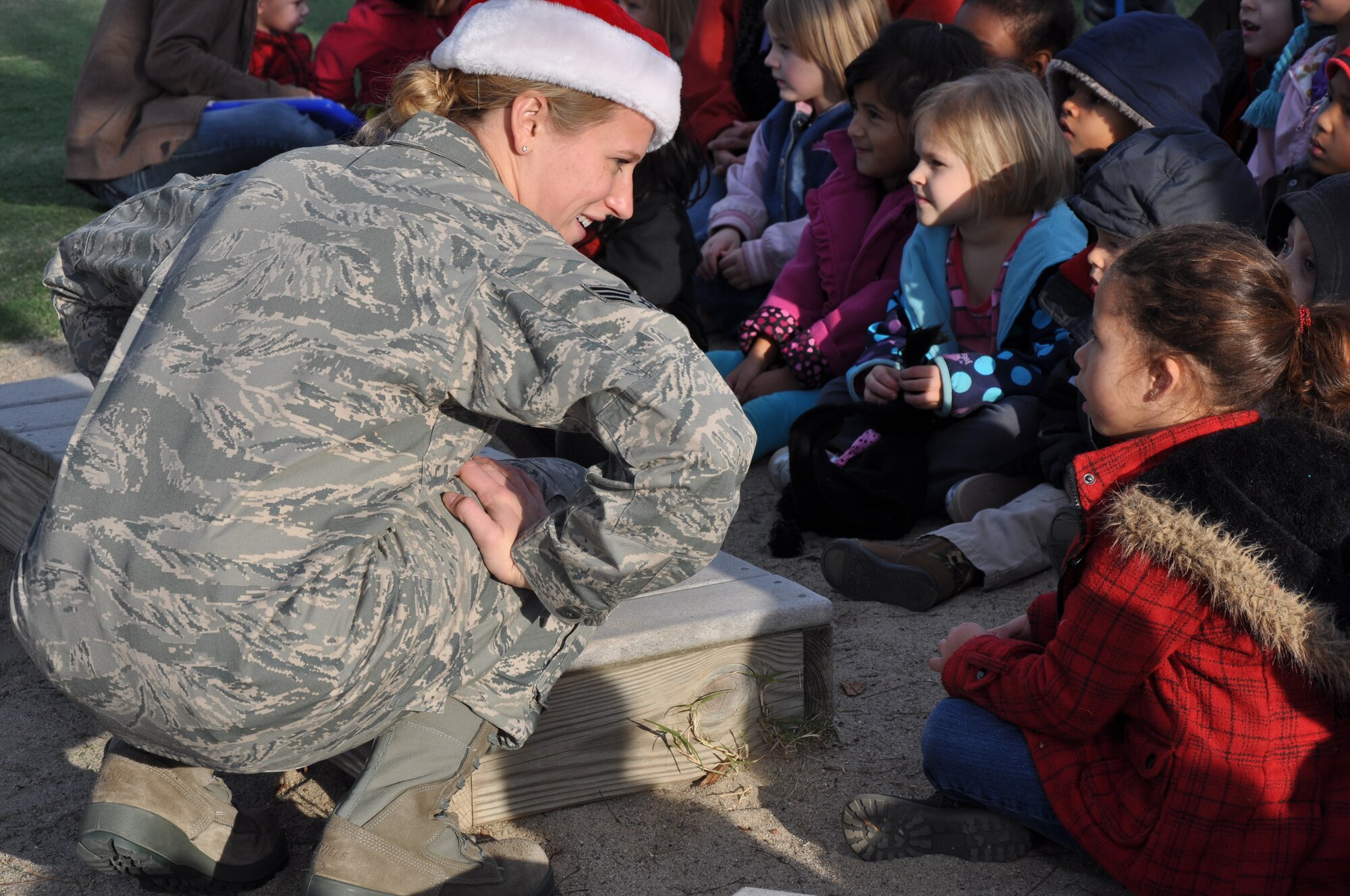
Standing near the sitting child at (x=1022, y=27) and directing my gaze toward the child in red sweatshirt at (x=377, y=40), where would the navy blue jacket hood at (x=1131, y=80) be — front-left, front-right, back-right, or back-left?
back-left

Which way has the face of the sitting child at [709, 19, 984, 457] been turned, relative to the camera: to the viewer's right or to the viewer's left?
to the viewer's left

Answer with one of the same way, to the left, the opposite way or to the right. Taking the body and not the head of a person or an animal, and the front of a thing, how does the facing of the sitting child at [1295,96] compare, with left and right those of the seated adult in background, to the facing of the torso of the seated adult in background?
the opposite way

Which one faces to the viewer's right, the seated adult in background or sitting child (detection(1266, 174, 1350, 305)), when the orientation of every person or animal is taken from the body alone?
the seated adult in background

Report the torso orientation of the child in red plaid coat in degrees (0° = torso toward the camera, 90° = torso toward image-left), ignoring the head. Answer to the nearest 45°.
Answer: approximately 90°

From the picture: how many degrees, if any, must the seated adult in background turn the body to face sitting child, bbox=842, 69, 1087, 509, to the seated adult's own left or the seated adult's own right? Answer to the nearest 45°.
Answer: approximately 45° to the seated adult's own right

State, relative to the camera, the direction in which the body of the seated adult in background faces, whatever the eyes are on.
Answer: to the viewer's right
